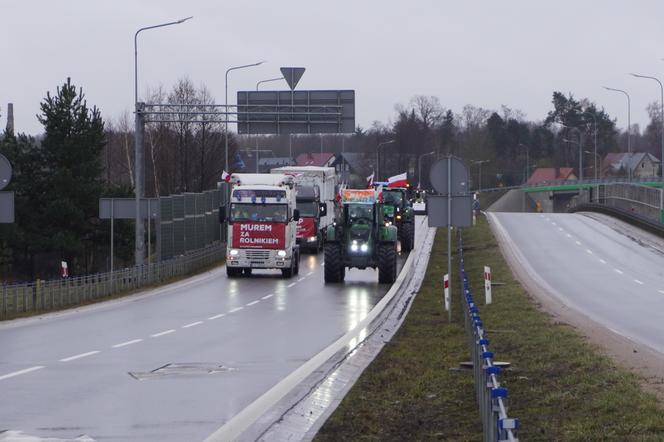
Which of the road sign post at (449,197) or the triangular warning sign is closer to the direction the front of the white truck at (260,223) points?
the road sign post

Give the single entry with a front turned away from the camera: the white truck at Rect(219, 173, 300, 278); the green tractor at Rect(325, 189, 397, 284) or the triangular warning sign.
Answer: the triangular warning sign

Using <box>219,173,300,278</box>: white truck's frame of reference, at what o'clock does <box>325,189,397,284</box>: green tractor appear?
The green tractor is roughly at 10 o'clock from the white truck.

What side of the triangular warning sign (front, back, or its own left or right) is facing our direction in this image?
back

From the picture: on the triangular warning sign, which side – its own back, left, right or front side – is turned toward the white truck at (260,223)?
back

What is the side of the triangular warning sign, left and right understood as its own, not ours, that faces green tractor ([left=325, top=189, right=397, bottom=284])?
back

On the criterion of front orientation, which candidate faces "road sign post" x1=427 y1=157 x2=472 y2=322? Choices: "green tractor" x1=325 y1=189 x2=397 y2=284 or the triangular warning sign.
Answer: the green tractor

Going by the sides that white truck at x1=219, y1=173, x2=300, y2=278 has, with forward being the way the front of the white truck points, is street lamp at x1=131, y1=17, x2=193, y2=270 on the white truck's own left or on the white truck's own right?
on the white truck's own right

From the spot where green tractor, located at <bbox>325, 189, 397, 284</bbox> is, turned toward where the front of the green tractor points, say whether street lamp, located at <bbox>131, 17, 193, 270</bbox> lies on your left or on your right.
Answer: on your right
